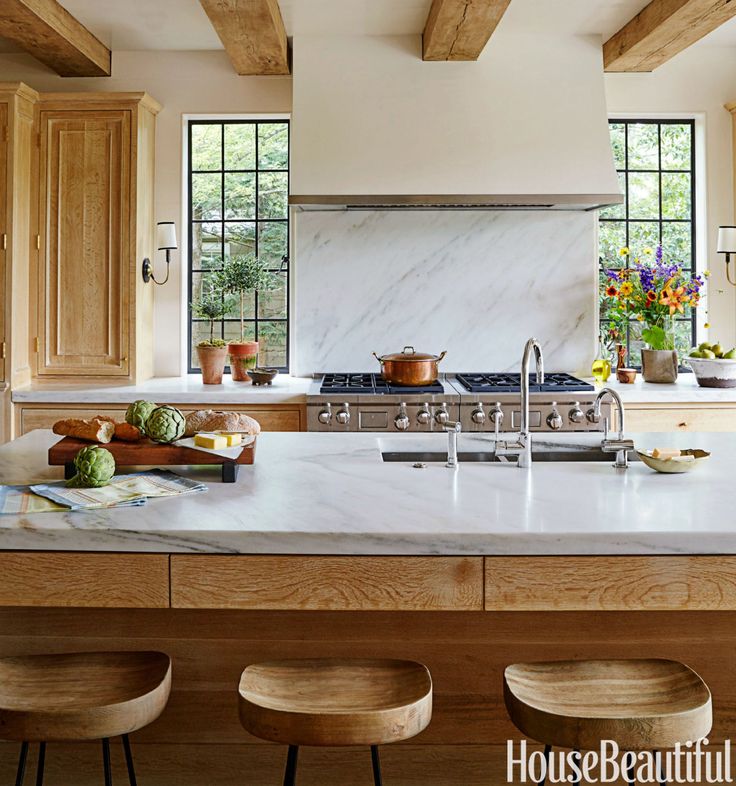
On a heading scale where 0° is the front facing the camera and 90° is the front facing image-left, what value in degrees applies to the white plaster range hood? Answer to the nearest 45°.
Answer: approximately 0°

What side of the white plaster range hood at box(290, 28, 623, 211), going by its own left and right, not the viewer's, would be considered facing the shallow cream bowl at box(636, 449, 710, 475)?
front

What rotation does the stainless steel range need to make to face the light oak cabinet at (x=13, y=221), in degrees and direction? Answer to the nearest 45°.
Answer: approximately 90° to its right

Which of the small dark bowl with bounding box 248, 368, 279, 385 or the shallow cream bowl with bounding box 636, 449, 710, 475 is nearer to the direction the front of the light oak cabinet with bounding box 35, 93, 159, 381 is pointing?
the shallow cream bowl

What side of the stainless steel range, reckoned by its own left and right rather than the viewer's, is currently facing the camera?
front

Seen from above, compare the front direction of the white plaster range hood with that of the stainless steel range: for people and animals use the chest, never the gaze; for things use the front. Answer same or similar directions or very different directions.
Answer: same or similar directions

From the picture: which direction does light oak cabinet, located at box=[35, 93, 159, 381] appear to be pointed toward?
toward the camera

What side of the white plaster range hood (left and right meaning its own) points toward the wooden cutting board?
front

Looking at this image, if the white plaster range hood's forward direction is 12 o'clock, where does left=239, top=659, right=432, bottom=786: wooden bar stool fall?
The wooden bar stool is roughly at 12 o'clock from the white plaster range hood.
